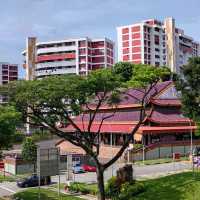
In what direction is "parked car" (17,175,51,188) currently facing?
to the viewer's left
